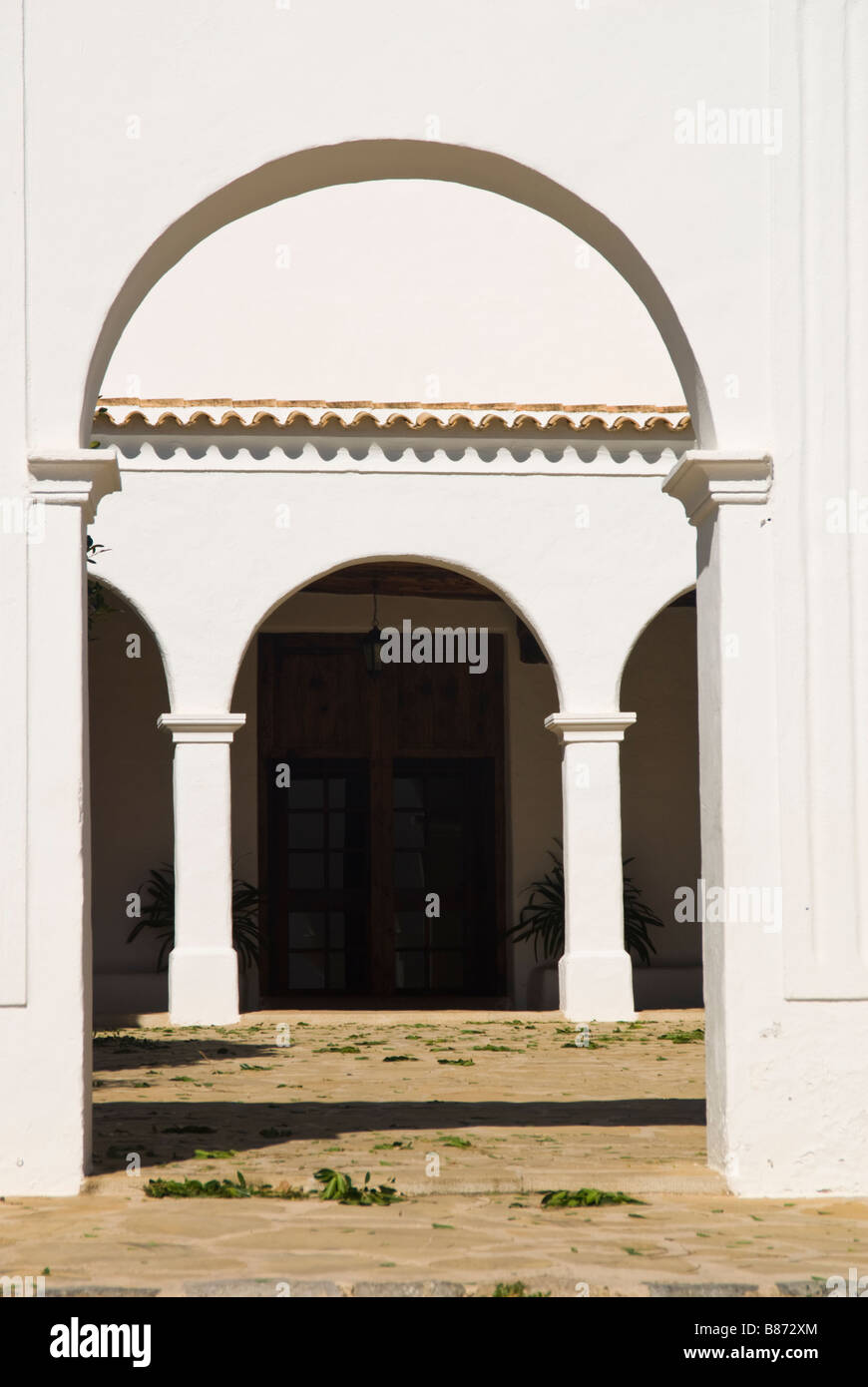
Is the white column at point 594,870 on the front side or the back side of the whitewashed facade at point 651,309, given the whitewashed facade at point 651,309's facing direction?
on the back side

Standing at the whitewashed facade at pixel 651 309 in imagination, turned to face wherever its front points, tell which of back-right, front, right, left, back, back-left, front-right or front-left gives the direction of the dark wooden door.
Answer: back

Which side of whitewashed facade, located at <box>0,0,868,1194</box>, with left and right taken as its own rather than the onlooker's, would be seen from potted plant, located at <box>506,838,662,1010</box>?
back

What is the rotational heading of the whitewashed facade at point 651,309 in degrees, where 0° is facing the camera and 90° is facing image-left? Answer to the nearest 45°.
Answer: approximately 0°

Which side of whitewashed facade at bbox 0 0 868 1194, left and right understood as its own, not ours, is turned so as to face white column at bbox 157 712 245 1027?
back
